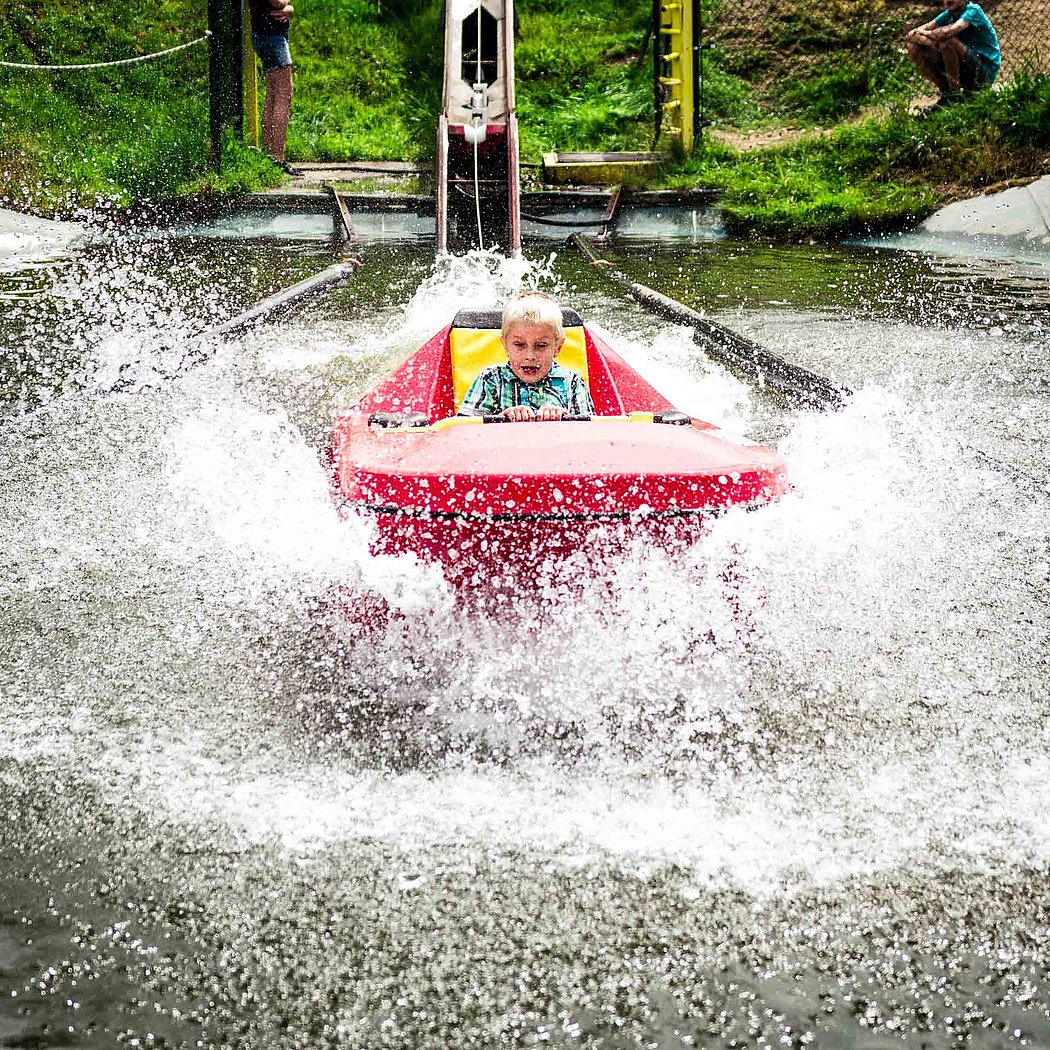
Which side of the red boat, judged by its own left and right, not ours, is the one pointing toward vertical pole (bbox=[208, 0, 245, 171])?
back

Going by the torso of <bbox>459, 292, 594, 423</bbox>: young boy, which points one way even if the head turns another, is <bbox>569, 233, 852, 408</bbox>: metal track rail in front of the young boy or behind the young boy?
behind

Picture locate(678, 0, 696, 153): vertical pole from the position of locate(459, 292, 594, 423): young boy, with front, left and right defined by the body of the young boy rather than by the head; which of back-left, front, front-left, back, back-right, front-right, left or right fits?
back

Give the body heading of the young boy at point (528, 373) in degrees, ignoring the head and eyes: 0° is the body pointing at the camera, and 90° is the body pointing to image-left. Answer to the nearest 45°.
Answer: approximately 0°

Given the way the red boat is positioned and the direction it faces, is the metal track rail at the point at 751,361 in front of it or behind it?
behind

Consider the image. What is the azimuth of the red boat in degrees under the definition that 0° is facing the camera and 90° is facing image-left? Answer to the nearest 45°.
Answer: approximately 0°

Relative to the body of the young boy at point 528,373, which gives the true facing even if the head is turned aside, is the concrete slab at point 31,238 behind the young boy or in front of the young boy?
behind

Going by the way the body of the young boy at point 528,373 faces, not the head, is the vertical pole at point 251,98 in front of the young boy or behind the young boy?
behind

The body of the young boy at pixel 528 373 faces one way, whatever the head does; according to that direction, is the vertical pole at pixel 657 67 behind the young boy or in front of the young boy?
behind
